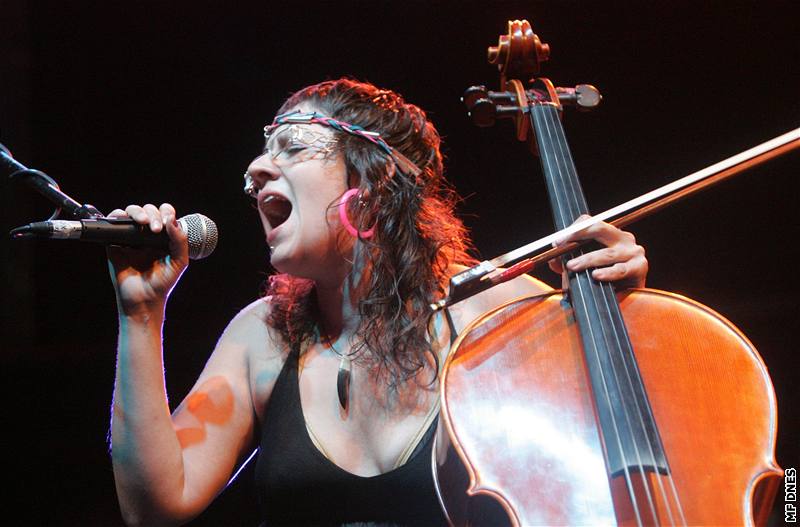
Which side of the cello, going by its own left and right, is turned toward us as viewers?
front

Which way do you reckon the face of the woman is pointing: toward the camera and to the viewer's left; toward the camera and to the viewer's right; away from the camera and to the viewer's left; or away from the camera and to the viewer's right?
toward the camera and to the viewer's left
